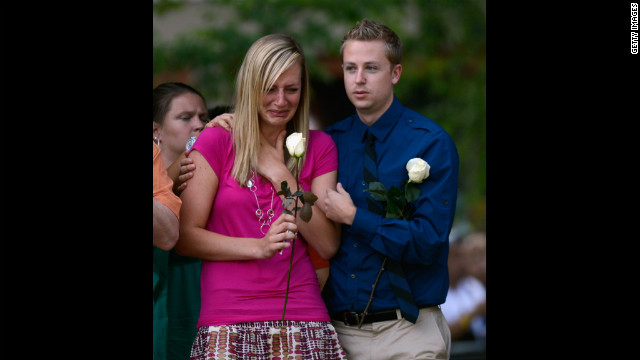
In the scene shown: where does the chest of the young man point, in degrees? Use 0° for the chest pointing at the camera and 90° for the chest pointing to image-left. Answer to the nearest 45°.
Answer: approximately 45°

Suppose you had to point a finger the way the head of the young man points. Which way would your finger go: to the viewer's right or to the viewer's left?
to the viewer's left
